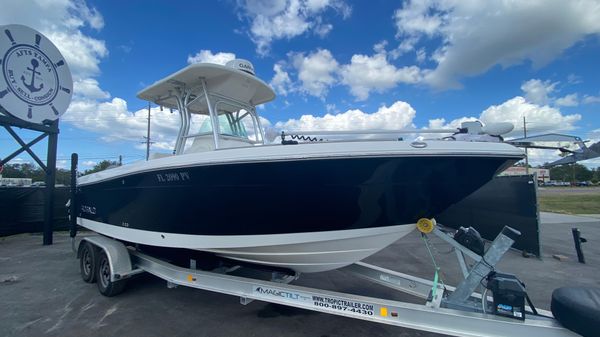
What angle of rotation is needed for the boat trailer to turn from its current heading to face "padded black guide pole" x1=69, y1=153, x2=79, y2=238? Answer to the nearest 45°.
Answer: approximately 180°

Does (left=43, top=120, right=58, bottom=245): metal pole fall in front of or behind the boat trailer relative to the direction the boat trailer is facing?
behind

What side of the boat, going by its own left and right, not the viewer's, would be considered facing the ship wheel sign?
back

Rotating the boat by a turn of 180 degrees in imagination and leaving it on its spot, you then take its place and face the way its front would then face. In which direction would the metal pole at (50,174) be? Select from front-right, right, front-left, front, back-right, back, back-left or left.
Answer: front

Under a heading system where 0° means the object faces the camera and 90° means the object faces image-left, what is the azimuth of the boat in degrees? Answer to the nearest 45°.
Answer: approximately 315°

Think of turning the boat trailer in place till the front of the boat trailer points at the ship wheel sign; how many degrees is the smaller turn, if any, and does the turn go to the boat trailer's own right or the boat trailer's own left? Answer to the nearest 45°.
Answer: approximately 180°

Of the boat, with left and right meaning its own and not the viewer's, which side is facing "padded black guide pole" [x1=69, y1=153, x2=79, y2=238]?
back

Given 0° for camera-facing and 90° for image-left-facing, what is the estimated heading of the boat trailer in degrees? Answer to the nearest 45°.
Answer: approximately 315°
